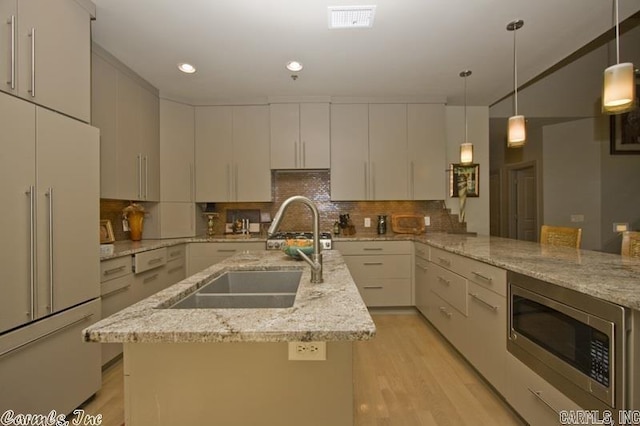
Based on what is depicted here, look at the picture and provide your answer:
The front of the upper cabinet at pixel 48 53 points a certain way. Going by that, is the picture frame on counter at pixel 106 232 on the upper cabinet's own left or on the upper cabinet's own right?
on the upper cabinet's own left

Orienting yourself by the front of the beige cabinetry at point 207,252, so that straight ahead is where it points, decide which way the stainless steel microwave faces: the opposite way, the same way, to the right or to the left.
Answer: to the right

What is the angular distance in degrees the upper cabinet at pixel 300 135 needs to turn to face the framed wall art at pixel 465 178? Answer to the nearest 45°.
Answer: approximately 90° to its left

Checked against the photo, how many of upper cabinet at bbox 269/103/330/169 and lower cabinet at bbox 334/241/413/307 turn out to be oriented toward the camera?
2

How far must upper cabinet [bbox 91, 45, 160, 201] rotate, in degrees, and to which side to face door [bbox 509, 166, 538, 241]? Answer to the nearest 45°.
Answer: approximately 45° to its left

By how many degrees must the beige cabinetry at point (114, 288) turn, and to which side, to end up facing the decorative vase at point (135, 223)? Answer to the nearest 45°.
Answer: approximately 135° to its left

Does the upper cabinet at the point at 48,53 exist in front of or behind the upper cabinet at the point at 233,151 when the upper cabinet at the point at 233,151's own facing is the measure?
in front

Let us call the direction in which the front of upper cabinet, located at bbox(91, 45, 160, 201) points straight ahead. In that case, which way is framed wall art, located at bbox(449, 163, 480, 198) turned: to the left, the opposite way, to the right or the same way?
to the right
